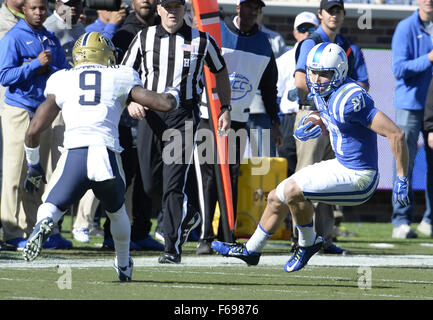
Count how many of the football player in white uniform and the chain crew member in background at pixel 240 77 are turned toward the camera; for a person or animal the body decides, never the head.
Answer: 1

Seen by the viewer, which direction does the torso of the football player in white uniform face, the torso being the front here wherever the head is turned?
away from the camera

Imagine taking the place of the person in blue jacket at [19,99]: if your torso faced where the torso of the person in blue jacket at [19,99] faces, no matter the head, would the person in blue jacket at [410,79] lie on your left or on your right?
on your left

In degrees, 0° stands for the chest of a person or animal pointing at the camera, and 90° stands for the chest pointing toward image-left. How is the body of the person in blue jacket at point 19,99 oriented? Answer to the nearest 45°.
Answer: approximately 315°

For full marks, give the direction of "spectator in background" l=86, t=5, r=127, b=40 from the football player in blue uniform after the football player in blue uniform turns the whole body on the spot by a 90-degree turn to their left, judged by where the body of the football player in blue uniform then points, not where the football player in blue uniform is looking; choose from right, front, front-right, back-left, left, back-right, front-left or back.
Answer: back

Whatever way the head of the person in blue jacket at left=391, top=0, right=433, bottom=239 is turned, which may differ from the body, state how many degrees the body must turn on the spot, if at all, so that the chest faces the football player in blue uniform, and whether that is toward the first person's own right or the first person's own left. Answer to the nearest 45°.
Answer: approximately 45° to the first person's own right

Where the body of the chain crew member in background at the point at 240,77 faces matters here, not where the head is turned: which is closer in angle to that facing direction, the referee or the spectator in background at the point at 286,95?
the referee

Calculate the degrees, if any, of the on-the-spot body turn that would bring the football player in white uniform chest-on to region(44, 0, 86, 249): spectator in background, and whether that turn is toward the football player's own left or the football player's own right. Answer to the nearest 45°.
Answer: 0° — they already face them

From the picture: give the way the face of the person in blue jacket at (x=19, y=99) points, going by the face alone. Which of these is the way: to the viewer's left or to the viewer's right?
to the viewer's right

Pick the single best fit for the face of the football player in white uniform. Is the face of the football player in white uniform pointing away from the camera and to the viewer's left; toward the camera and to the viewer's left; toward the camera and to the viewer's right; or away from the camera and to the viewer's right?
away from the camera and to the viewer's right
